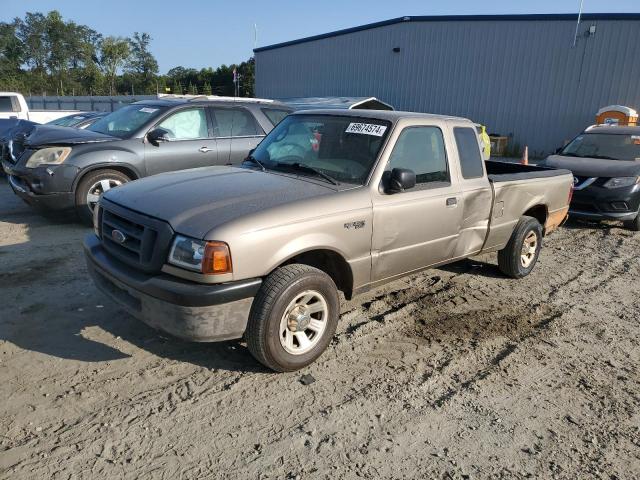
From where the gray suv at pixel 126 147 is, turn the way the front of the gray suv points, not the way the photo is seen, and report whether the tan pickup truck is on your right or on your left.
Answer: on your left

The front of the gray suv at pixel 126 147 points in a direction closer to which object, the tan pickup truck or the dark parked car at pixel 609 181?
the tan pickup truck

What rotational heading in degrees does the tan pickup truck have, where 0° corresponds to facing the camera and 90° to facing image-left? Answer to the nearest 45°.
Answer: approximately 45°

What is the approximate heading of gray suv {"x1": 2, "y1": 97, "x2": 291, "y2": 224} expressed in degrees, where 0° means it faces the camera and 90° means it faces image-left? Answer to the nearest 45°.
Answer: approximately 45°

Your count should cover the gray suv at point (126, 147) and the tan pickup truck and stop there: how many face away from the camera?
0

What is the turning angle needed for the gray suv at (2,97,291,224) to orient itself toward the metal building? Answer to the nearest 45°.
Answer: approximately 180°

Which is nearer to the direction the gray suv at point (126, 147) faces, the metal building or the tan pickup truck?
the tan pickup truck

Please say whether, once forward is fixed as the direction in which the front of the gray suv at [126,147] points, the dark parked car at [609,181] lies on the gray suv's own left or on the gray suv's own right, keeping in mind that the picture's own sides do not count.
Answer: on the gray suv's own left

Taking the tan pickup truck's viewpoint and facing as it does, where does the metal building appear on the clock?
The metal building is roughly at 5 o'clock from the tan pickup truck.

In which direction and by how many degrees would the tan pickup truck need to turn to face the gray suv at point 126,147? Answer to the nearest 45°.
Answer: approximately 90° to its right

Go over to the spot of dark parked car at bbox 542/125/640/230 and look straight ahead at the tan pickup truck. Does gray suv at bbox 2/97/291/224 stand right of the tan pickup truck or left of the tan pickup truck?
right
